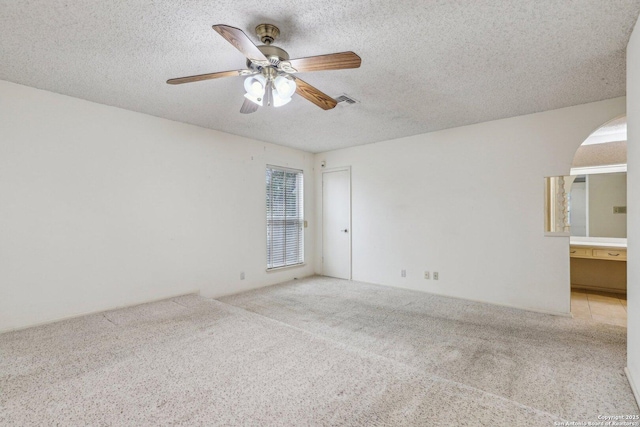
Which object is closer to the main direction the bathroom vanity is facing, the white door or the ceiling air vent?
the ceiling air vent

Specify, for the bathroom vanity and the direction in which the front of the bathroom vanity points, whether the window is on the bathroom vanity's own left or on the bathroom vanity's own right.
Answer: on the bathroom vanity's own right

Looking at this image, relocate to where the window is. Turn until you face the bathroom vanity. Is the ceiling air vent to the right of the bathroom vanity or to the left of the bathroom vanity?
right

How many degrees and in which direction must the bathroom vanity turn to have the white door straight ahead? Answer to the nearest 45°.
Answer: approximately 45° to its right

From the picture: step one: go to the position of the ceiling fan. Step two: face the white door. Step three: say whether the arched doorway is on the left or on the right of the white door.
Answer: right

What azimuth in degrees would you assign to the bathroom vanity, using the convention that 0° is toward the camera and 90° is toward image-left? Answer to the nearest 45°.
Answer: approximately 0°

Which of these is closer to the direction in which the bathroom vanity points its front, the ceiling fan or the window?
the ceiling fan

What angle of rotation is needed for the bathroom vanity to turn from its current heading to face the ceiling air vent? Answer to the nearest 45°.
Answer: approximately 45° to its right
